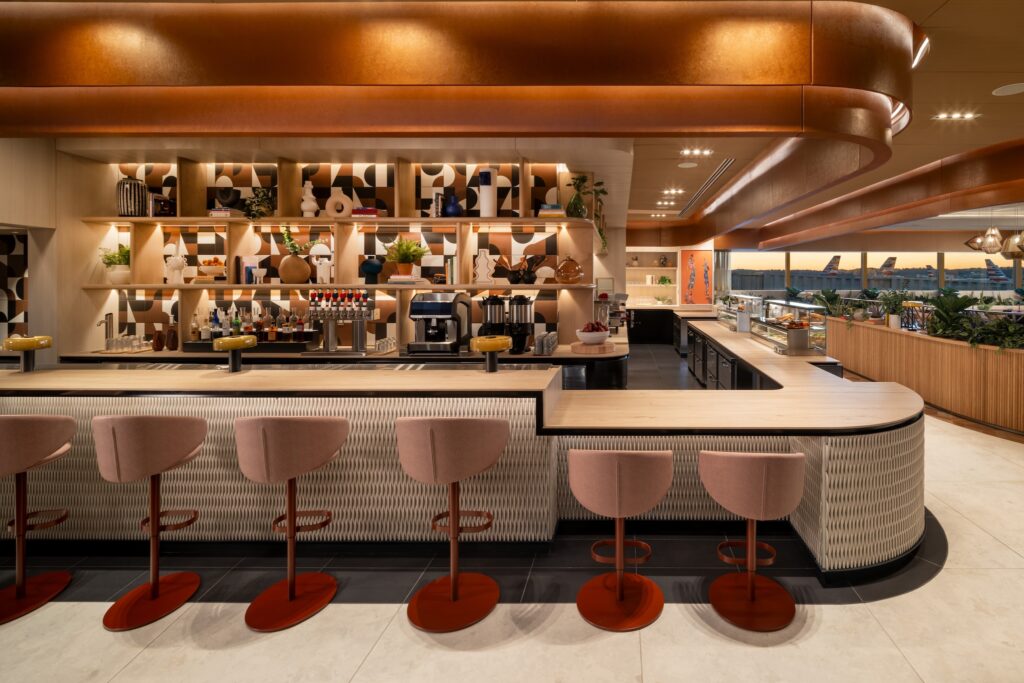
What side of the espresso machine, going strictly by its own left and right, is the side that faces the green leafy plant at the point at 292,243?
right

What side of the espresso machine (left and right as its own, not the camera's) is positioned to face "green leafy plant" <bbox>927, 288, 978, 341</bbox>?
left

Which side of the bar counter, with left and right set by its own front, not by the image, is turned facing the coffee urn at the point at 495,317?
back

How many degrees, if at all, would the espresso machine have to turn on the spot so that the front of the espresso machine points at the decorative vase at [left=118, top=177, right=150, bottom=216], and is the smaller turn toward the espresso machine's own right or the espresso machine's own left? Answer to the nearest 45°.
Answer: approximately 90° to the espresso machine's own right

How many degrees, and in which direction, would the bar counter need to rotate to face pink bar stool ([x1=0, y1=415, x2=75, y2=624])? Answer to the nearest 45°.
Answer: approximately 90° to its right

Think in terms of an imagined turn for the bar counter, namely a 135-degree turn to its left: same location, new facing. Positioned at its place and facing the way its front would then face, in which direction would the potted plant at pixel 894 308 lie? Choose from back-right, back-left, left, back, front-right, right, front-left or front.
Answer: front

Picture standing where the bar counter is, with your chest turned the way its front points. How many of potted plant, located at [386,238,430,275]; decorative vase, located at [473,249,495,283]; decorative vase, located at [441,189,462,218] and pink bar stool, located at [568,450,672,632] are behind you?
3

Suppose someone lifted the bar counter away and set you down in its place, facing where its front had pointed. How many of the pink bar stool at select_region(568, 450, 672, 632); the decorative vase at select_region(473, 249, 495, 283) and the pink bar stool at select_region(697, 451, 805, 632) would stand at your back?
1

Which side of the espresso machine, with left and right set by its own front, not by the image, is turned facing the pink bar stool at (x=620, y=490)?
front

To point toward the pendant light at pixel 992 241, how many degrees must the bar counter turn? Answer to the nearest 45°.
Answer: approximately 135° to its left

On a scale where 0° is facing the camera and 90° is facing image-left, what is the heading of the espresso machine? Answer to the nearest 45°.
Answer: approximately 0°

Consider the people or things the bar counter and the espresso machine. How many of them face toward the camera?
2

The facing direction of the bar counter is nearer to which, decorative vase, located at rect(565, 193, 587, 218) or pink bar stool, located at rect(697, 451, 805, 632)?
the pink bar stool
